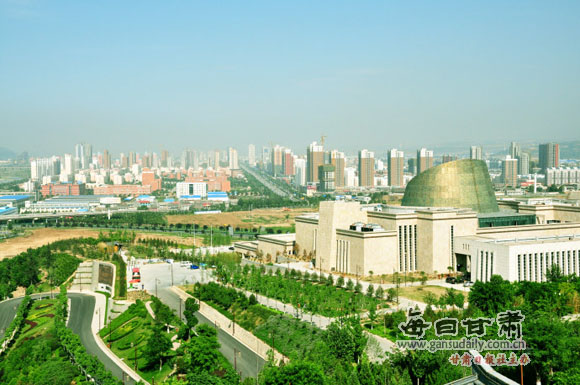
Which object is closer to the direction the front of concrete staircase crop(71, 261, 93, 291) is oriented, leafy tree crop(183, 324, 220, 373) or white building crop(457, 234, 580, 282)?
the leafy tree

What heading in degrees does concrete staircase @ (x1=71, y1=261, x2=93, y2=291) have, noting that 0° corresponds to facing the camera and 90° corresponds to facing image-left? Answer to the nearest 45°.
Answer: approximately 0°

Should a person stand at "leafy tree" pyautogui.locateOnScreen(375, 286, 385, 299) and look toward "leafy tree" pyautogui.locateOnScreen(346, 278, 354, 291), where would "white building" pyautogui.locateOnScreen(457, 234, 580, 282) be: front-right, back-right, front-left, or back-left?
back-right

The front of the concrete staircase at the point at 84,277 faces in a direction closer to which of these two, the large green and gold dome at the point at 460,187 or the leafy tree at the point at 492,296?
the leafy tree
